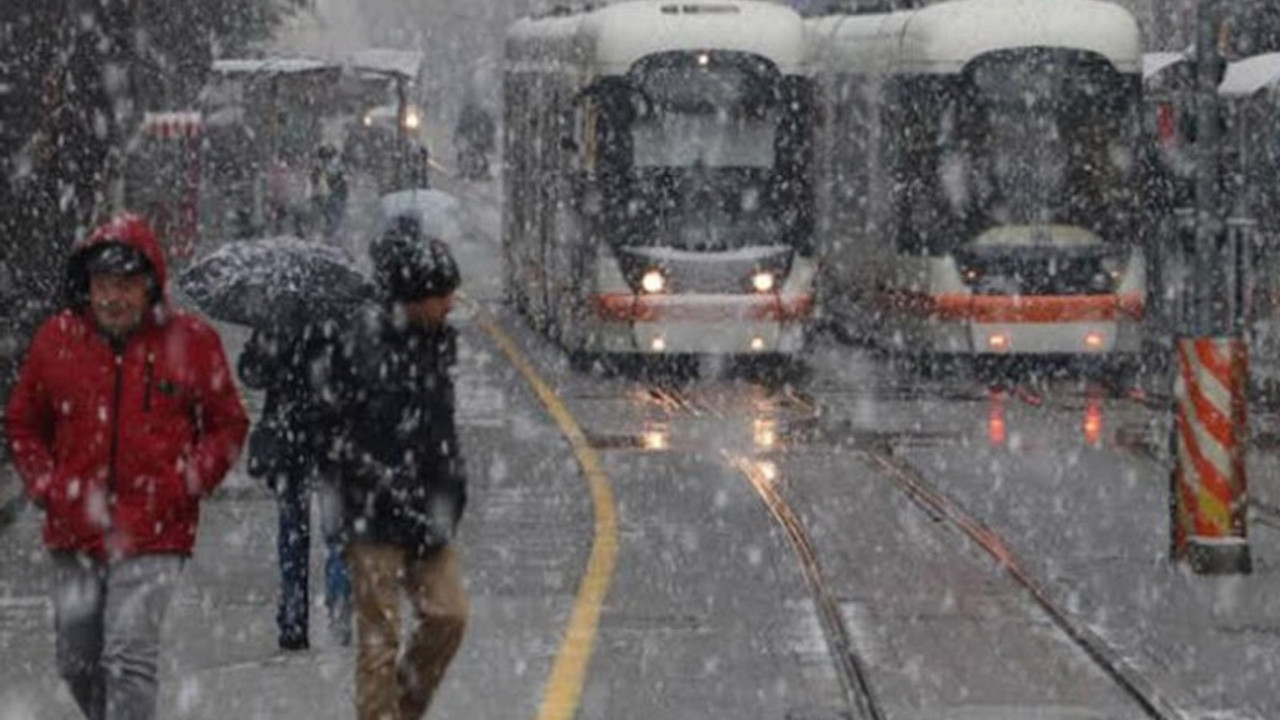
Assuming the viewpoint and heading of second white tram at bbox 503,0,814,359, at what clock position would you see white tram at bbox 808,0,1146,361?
The white tram is roughly at 9 o'clock from the second white tram.

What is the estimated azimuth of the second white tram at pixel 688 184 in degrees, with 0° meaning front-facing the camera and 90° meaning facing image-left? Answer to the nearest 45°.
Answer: approximately 0°

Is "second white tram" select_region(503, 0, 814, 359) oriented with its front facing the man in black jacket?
yes

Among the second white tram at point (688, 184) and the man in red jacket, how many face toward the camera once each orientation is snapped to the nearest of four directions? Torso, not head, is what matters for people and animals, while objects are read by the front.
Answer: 2

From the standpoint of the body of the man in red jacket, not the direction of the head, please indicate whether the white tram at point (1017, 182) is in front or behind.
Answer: behind

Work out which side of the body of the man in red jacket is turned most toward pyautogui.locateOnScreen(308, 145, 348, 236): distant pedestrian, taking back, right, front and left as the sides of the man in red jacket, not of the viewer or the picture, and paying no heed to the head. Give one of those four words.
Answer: back

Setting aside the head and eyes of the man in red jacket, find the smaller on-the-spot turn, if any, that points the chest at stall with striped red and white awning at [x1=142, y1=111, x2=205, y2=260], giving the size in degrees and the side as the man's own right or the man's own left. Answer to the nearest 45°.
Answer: approximately 180°

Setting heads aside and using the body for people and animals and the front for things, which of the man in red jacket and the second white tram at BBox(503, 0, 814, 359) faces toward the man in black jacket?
the second white tram
